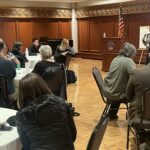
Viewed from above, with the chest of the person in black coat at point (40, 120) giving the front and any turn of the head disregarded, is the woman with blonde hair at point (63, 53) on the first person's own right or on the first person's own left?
on the first person's own right

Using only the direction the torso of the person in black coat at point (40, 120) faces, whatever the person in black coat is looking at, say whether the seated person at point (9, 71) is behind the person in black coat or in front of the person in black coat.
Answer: in front

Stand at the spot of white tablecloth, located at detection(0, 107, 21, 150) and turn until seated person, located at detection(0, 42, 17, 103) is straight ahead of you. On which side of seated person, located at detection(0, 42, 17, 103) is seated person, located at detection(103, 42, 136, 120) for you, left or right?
right

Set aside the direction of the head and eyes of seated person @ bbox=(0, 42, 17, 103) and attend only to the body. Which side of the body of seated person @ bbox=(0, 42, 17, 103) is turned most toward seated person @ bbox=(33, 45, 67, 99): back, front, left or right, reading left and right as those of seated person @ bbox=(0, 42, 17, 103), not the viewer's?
right

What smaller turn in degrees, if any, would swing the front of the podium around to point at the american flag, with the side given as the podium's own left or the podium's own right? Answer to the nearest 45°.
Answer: approximately 180°

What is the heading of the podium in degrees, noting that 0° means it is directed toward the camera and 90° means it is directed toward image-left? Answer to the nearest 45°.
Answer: approximately 0°

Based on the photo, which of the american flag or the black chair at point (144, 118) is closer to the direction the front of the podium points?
the black chair

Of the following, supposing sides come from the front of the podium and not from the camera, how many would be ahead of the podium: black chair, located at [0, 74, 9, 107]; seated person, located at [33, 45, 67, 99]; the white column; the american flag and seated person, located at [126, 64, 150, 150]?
3

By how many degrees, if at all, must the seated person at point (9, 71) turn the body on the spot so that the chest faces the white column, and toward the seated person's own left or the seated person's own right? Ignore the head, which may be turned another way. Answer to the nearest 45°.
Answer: approximately 45° to the seated person's own left

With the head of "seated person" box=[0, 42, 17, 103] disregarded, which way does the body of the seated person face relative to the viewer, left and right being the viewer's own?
facing away from the viewer and to the right of the viewer

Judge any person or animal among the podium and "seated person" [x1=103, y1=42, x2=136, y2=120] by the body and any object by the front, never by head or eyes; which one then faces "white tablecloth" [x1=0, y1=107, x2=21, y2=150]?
the podium

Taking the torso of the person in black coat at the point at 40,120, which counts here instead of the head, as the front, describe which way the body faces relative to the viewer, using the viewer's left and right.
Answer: facing away from the viewer and to the left of the viewer
